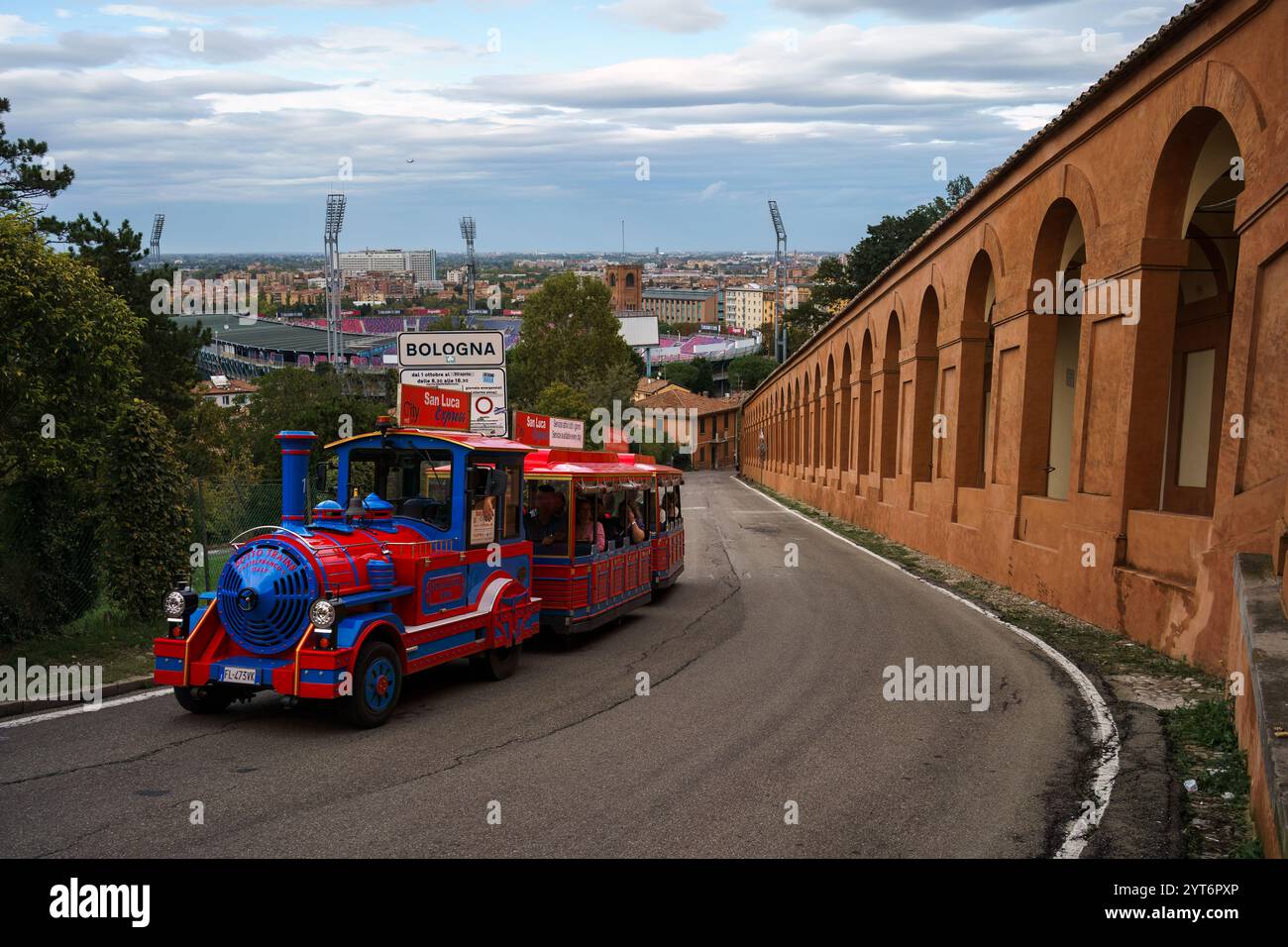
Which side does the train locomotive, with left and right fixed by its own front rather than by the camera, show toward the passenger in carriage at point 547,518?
back

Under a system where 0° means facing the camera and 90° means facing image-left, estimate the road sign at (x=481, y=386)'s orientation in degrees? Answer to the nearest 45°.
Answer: approximately 0°

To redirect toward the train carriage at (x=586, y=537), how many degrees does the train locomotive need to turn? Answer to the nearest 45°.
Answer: approximately 180°

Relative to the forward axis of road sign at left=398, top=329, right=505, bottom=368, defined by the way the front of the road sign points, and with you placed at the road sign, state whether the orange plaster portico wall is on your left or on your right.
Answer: on your left

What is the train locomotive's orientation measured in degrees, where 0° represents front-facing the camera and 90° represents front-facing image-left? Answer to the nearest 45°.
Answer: approximately 45°

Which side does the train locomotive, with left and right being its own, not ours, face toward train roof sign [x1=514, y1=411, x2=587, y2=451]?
back

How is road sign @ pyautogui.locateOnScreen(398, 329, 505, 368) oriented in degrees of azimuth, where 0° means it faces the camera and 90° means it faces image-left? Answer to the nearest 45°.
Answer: approximately 0°

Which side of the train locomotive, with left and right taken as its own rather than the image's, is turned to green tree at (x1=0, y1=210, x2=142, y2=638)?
right
